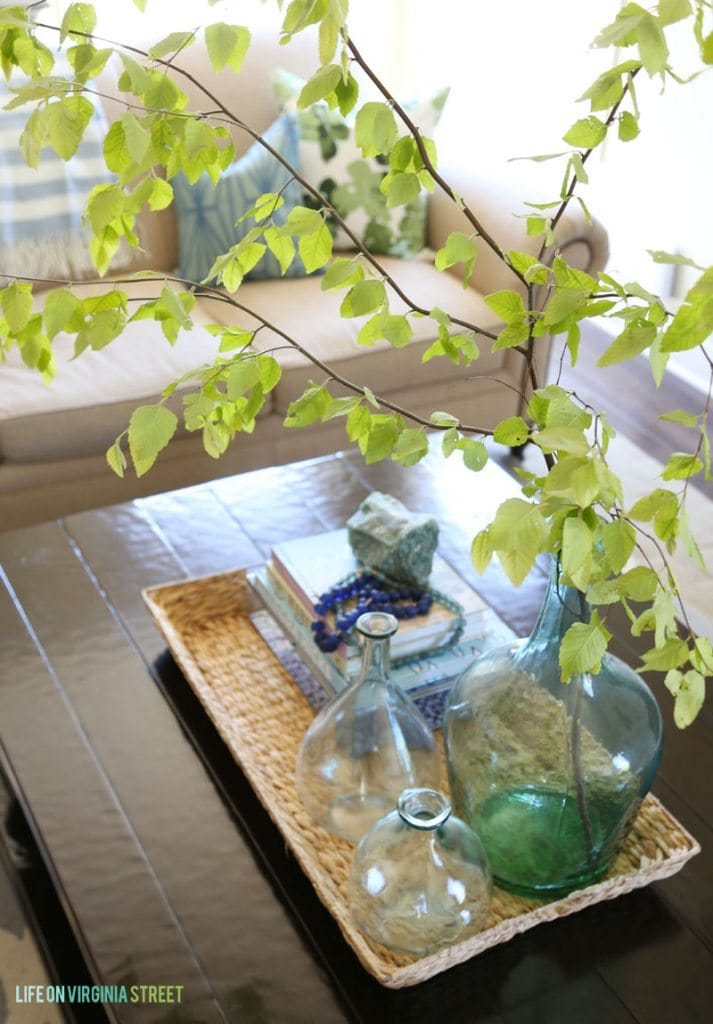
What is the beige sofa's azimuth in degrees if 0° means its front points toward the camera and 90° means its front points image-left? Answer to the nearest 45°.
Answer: approximately 315°

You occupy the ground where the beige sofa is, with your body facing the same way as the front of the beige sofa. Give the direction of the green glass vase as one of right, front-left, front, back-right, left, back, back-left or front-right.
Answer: front-right

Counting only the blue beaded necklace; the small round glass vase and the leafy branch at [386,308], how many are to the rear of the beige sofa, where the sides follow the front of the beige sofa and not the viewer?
0

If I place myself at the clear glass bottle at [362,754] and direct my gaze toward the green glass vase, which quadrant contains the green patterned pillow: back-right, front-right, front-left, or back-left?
back-left

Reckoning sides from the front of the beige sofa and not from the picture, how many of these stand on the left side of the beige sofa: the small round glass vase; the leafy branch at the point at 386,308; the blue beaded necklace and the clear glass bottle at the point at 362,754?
0

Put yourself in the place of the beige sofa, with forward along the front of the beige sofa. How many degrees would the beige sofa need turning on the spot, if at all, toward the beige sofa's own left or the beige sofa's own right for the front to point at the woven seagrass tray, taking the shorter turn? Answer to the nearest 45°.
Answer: approximately 45° to the beige sofa's own right

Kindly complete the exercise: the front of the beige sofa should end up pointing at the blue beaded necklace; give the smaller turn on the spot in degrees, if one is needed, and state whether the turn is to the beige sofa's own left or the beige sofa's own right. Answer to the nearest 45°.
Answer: approximately 45° to the beige sofa's own right

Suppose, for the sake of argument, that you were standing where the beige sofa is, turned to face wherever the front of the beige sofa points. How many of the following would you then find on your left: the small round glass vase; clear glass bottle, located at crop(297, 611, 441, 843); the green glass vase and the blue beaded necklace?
0

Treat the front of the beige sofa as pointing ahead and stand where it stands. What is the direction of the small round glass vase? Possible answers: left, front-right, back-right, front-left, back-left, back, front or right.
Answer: front-right
